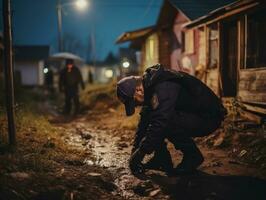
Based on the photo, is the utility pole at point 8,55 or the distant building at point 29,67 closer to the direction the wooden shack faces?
the utility pole

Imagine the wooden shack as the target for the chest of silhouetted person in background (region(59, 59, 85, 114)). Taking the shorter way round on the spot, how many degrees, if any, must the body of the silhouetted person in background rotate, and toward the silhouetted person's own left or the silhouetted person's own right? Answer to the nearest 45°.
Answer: approximately 45° to the silhouetted person's own left

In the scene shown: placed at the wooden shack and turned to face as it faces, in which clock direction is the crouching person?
The crouching person is roughly at 11 o'clock from the wooden shack.

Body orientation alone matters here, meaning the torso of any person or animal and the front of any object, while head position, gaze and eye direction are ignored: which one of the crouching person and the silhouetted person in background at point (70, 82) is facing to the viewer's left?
the crouching person

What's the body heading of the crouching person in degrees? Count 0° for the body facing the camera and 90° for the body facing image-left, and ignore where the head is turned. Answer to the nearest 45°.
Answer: approximately 90°

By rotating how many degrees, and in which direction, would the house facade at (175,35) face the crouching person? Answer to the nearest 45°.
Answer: approximately 45° to its left

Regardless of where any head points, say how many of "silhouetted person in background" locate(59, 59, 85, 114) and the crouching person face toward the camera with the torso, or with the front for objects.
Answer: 1
